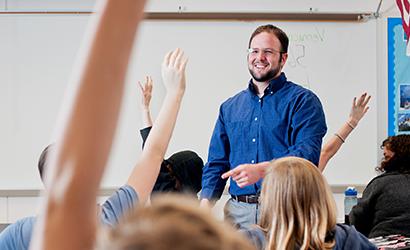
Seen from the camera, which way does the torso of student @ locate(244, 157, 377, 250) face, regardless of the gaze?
away from the camera

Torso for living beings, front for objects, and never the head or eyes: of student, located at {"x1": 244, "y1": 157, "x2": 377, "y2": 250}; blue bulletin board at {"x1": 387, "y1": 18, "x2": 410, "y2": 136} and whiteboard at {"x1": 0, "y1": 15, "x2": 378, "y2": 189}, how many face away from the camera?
1

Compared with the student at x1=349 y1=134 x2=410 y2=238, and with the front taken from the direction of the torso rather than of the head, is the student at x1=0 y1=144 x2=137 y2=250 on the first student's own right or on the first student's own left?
on the first student's own left

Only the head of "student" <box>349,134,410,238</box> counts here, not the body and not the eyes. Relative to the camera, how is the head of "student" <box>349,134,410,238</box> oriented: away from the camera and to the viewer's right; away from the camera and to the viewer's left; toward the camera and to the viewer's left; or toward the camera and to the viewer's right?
away from the camera and to the viewer's left

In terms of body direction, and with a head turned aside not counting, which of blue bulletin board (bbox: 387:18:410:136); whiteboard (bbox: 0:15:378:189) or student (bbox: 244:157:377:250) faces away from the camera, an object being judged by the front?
the student

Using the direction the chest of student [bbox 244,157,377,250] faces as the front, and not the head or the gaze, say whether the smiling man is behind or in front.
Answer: in front

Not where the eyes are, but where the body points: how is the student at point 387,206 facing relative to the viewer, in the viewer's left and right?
facing away from the viewer and to the left of the viewer

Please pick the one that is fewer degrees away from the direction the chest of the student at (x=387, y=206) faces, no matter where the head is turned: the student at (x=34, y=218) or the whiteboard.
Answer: the whiteboard

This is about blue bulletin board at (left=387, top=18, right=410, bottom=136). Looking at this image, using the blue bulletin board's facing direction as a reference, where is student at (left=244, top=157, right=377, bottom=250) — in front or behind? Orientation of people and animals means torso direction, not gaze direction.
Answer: in front

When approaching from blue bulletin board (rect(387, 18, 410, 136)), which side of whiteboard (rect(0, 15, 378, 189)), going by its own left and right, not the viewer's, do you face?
left

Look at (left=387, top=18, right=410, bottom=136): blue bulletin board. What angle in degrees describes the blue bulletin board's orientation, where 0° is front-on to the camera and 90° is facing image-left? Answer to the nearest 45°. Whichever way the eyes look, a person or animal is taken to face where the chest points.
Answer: approximately 0°

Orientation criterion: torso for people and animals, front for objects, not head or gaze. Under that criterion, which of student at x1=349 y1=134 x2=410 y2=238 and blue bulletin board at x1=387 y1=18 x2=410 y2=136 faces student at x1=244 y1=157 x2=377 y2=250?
the blue bulletin board
